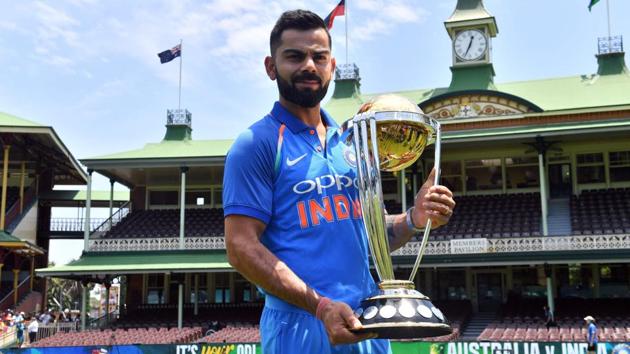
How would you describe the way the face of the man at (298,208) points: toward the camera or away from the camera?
toward the camera

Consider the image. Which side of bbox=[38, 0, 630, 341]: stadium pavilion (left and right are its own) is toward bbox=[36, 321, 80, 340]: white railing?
right

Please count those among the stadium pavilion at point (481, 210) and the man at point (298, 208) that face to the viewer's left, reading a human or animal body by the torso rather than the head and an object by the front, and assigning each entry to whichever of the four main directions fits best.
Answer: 0

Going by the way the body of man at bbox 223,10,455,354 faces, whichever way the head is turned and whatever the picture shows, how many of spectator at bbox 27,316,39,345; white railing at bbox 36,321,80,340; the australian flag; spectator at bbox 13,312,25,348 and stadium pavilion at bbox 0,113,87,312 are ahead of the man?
0

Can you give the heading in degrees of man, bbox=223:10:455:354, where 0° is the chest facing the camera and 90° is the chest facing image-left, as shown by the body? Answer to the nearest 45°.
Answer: approximately 315°

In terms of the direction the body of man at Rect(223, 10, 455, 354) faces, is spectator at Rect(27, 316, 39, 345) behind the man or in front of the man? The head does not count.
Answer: behind

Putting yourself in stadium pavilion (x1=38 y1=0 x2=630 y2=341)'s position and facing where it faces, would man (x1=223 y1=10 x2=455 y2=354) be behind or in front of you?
in front

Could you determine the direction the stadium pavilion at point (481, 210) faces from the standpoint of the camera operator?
facing the viewer

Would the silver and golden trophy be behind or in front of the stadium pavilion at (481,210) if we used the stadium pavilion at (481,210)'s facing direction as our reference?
in front

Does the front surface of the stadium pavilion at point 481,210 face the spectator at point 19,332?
no

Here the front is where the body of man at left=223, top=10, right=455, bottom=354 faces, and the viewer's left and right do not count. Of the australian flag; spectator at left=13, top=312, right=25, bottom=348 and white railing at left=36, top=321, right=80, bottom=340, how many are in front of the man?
0

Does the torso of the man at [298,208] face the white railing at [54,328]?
no

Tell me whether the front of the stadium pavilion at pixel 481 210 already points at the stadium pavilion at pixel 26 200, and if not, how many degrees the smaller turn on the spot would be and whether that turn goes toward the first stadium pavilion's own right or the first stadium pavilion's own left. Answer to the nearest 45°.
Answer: approximately 90° to the first stadium pavilion's own right
